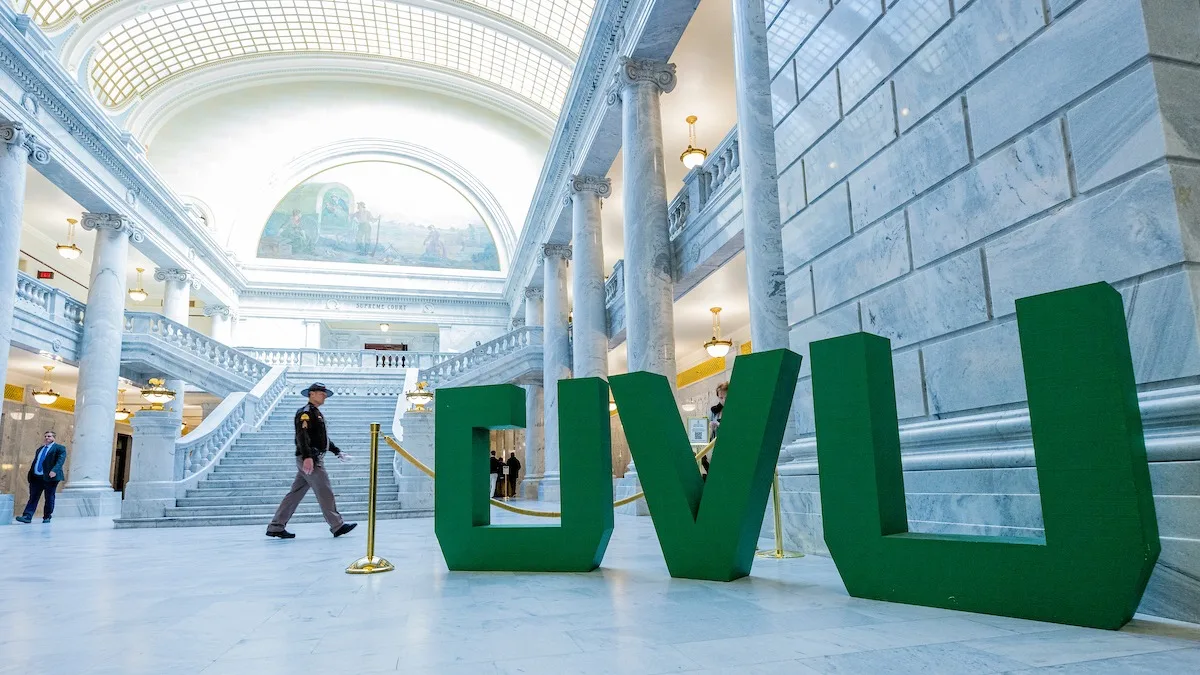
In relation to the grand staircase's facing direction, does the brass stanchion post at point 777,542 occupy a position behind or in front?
in front

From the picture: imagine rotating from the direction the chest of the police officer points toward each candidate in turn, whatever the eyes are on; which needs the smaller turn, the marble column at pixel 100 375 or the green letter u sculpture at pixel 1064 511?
the green letter u sculpture

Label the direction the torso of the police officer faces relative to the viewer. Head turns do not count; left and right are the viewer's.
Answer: facing to the right of the viewer

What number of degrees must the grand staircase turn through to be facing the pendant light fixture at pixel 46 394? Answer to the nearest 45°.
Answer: approximately 135° to its right

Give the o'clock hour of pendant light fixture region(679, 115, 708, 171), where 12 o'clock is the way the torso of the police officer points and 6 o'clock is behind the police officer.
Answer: The pendant light fixture is roughly at 11 o'clock from the police officer.

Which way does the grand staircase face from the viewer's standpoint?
toward the camera

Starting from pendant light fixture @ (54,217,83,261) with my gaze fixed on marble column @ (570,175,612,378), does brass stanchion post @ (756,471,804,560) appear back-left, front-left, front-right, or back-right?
front-right

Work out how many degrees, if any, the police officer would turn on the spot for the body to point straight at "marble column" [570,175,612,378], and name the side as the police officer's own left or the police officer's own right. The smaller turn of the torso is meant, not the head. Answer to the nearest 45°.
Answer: approximately 45° to the police officer's own left

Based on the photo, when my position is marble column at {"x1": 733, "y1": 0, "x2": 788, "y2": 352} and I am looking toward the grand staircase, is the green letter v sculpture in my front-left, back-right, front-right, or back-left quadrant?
back-left

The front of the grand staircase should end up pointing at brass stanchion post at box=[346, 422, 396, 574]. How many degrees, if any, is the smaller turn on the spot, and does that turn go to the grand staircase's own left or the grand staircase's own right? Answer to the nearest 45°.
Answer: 0° — it already faces it

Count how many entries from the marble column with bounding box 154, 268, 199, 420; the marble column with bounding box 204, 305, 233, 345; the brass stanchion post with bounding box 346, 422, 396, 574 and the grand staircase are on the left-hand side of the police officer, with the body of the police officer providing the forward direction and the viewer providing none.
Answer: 3

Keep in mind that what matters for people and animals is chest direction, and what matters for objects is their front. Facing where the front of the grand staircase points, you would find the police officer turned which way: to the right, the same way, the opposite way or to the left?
to the left

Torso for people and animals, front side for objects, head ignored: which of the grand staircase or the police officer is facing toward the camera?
the grand staircase
